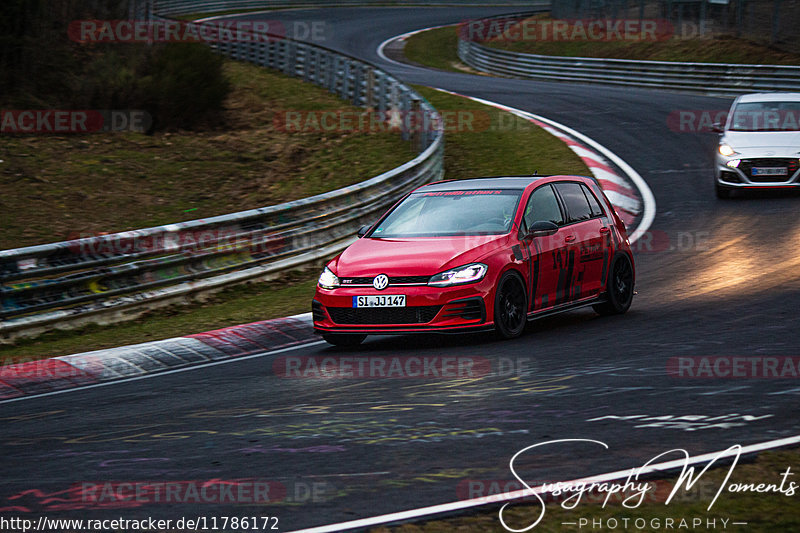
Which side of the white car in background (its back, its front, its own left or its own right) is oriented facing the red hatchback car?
front

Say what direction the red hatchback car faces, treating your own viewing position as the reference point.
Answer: facing the viewer and to the left of the viewer

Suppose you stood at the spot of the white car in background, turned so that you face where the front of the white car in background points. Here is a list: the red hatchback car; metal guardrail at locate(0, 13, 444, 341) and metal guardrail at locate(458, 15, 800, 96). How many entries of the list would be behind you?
1

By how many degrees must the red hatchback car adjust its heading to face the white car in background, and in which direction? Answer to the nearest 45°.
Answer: approximately 180°

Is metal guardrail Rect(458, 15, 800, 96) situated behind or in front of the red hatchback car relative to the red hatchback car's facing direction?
behind

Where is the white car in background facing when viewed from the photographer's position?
facing the viewer

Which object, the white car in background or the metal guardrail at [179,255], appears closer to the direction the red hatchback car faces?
the metal guardrail

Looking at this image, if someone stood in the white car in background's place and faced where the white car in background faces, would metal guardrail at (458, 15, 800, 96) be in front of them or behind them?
behind

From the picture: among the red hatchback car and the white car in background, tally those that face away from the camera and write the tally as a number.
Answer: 0
